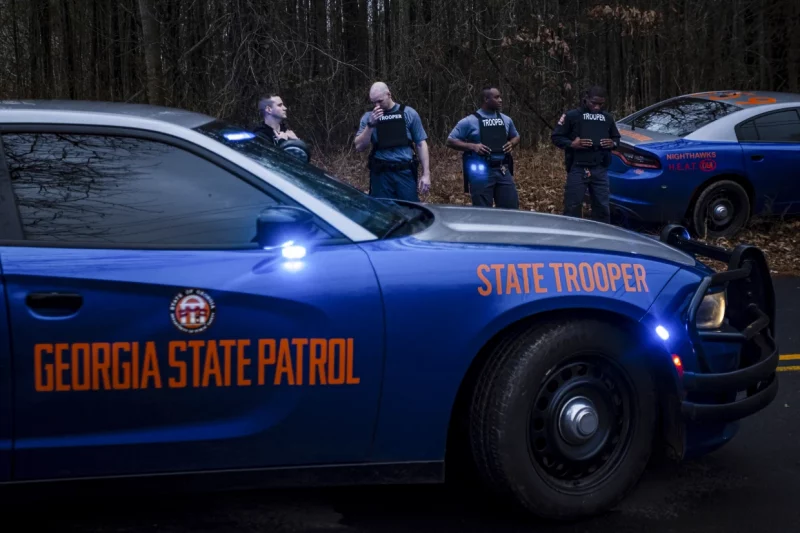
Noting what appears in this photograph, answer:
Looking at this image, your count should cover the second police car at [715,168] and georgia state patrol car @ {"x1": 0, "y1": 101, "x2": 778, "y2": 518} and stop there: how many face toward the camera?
0

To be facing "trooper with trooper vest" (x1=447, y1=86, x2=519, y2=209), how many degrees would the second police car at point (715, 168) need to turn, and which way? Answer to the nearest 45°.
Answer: approximately 180°

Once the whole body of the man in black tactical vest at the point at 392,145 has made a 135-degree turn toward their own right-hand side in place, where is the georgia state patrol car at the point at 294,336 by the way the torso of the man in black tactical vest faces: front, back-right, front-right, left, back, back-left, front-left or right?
back-left

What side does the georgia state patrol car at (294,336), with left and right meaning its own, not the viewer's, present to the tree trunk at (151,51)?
left

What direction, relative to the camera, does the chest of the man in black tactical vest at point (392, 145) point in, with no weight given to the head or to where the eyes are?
toward the camera

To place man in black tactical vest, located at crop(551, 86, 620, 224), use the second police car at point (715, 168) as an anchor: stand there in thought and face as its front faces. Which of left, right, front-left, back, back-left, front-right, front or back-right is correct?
back

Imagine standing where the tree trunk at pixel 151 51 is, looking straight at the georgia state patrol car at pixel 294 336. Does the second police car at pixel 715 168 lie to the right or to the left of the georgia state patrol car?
left

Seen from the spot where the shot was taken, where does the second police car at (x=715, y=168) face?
facing away from the viewer and to the right of the viewer

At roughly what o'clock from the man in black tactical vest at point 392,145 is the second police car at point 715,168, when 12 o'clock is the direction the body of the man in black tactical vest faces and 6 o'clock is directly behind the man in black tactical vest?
The second police car is roughly at 8 o'clock from the man in black tactical vest.

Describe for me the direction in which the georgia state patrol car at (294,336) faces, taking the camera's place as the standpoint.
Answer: facing to the right of the viewer

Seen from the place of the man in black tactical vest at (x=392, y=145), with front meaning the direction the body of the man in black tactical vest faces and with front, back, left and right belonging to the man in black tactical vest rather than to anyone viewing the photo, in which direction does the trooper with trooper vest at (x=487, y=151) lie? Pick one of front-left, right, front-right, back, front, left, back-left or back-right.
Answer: back-left
